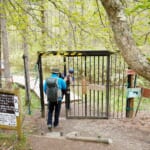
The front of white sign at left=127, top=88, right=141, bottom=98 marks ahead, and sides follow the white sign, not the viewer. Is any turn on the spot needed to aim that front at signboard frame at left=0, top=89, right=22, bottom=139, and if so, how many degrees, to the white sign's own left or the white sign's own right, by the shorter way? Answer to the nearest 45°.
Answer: approximately 45° to the white sign's own right

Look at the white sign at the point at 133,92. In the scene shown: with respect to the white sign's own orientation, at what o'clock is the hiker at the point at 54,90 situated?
The hiker is roughly at 2 o'clock from the white sign.

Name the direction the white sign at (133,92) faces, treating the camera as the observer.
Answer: facing the viewer
